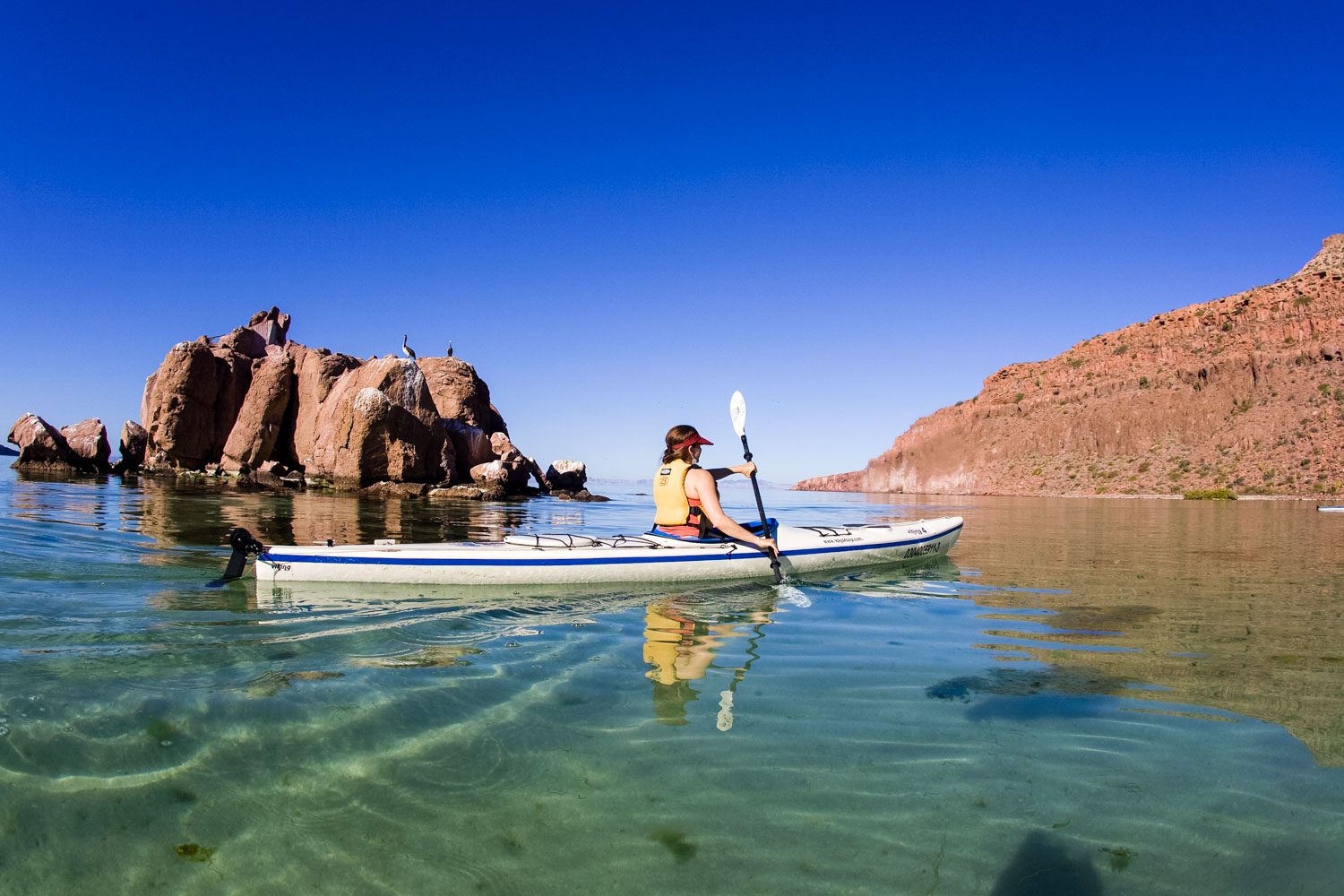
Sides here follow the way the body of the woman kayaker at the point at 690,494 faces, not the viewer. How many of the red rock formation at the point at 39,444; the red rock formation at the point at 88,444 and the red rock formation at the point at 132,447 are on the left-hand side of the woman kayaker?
3

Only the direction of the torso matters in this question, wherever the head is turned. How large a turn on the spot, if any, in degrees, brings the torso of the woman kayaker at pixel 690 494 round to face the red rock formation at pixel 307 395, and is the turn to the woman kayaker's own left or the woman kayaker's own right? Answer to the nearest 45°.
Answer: approximately 90° to the woman kayaker's own left

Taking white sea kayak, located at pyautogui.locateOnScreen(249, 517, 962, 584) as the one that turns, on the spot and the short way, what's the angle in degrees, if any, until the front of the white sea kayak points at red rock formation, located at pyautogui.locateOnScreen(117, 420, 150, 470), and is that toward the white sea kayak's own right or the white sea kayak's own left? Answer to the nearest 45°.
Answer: approximately 135° to the white sea kayak's own left

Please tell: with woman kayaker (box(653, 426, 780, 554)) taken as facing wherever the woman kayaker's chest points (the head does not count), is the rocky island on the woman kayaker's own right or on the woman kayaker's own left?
on the woman kayaker's own left

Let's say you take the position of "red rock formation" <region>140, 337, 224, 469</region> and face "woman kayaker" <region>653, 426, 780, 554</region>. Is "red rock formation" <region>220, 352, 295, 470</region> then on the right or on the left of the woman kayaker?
left

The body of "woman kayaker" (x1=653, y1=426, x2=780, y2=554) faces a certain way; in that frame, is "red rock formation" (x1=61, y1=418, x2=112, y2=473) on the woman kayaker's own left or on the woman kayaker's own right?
on the woman kayaker's own left

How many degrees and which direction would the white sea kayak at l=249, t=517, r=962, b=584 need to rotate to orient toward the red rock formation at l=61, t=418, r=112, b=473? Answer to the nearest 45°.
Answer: approximately 135° to its left

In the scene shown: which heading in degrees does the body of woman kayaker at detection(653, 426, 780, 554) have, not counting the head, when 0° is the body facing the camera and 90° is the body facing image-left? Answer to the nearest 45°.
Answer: approximately 225°

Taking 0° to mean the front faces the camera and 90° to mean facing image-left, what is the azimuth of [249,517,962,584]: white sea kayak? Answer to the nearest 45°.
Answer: approximately 270°
